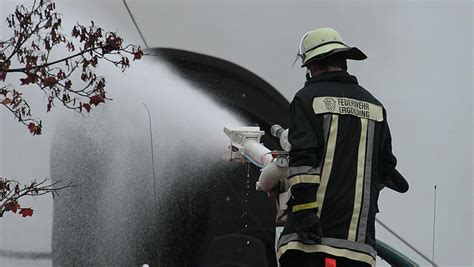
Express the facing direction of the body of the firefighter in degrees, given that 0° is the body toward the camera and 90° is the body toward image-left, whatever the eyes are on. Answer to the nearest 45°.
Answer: approximately 135°

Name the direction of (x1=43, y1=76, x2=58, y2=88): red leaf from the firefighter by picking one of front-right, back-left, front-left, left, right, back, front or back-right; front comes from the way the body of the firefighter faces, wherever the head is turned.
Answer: front-left

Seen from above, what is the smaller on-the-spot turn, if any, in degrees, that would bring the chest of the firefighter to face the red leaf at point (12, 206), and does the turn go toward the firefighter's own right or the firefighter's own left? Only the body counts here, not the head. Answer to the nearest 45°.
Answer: approximately 45° to the firefighter's own left
